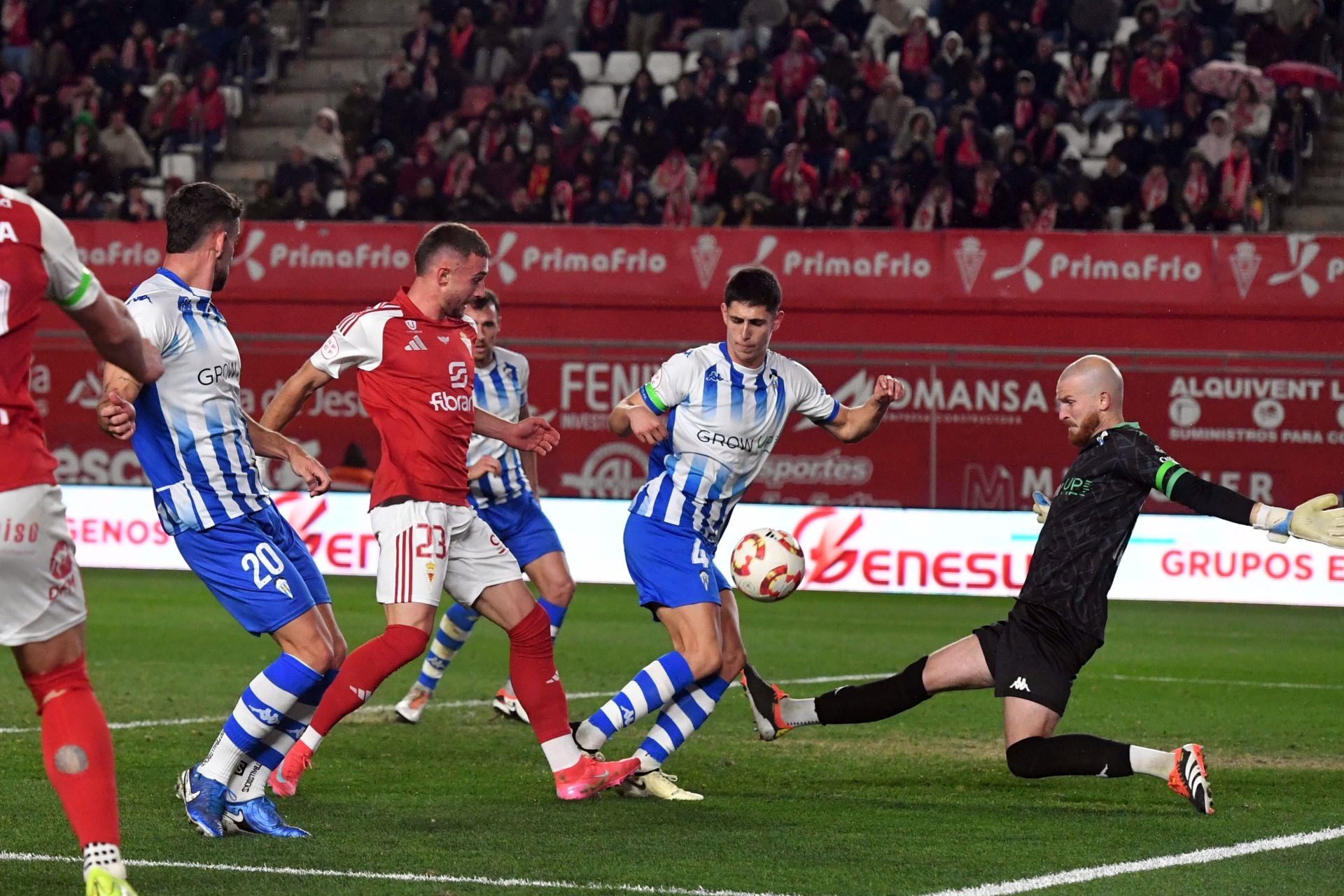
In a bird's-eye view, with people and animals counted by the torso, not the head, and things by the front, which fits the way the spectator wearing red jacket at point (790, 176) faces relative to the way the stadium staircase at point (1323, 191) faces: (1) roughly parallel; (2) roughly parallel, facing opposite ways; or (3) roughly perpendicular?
roughly parallel

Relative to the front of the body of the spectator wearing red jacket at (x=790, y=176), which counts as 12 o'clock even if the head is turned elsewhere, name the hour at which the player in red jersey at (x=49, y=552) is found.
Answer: The player in red jersey is roughly at 12 o'clock from the spectator wearing red jacket.

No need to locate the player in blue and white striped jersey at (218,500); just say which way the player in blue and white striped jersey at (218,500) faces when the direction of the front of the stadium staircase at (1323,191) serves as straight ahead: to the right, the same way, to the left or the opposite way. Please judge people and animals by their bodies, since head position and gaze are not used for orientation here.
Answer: to the left

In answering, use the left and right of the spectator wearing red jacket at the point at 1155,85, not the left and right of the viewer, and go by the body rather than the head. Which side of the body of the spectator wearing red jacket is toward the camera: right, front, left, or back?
front

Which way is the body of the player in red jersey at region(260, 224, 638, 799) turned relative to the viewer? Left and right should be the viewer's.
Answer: facing the viewer and to the right of the viewer

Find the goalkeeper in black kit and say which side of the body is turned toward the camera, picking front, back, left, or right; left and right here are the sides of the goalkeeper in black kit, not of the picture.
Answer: left

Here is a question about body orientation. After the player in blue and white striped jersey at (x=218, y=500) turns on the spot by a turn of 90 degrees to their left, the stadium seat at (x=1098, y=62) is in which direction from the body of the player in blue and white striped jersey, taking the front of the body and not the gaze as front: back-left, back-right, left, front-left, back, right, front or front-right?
front

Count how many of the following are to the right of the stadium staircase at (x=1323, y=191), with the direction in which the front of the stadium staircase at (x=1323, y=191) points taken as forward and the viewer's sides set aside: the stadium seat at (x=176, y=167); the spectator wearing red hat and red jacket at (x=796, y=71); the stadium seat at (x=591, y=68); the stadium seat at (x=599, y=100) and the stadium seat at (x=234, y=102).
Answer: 5

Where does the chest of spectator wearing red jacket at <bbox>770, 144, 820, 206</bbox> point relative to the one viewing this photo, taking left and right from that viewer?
facing the viewer

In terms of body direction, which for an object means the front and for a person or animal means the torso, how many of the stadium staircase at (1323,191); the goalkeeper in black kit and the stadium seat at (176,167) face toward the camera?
2

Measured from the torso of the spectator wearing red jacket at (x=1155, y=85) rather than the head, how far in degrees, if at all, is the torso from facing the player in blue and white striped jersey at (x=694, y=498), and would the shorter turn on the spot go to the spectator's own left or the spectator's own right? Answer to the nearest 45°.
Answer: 0° — they already face them

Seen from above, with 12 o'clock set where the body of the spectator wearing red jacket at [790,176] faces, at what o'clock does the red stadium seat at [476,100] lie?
The red stadium seat is roughly at 4 o'clock from the spectator wearing red jacket.

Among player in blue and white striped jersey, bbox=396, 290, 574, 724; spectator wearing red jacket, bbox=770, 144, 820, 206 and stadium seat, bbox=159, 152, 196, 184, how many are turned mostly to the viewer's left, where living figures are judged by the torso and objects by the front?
0

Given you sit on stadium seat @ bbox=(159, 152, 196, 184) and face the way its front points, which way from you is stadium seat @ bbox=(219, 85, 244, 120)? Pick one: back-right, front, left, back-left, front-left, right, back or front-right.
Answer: back-left

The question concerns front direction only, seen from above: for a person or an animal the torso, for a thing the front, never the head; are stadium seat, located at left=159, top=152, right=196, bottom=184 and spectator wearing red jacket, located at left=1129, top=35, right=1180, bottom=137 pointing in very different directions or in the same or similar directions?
same or similar directions

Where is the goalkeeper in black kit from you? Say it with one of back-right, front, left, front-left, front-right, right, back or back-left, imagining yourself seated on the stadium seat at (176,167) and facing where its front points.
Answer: front

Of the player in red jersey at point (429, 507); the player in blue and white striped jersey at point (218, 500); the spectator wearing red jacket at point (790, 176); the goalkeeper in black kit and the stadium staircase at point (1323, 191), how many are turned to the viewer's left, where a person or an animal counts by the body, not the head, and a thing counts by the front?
1
